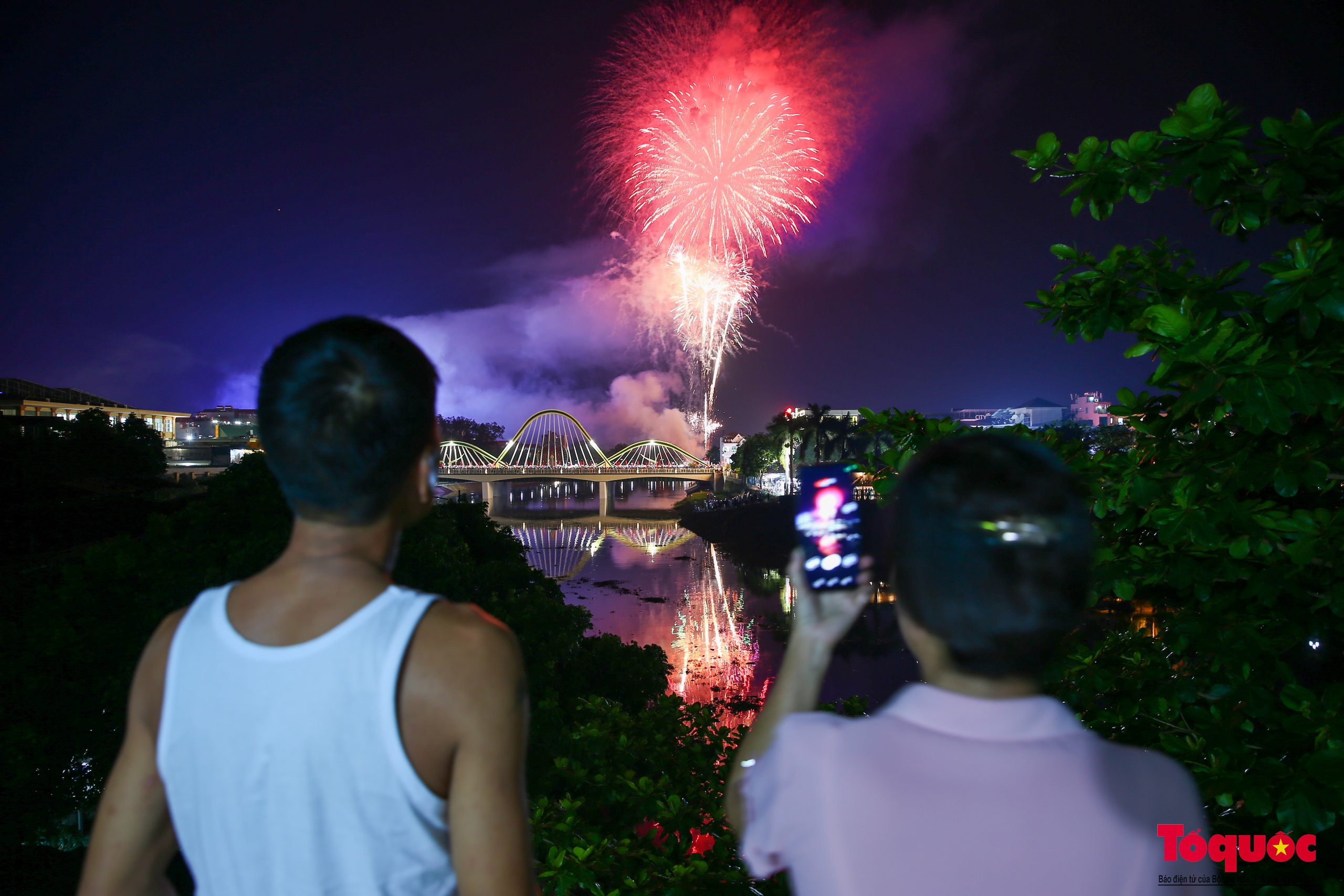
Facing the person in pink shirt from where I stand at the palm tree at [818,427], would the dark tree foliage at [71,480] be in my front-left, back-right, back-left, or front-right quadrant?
front-right

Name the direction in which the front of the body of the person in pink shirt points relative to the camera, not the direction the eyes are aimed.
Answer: away from the camera

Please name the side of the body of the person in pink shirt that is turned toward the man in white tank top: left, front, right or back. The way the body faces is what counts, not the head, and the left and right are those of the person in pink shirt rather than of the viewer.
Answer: left

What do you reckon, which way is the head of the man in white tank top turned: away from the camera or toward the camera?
away from the camera

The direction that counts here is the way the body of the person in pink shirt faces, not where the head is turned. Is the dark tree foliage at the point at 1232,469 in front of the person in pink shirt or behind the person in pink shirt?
in front

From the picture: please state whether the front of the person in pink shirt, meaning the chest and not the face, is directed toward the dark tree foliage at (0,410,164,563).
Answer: no

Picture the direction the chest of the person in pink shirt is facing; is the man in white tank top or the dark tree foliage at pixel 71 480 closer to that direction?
the dark tree foliage

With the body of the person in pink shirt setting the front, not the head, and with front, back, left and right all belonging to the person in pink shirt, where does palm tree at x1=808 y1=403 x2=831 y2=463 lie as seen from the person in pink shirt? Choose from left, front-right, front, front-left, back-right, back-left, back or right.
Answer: front
